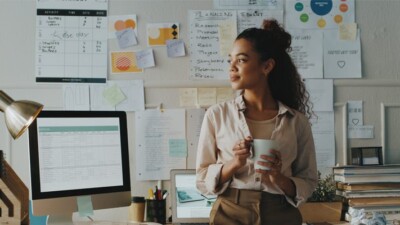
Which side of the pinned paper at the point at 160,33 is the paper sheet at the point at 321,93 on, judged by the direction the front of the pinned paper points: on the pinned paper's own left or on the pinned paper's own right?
on the pinned paper's own left

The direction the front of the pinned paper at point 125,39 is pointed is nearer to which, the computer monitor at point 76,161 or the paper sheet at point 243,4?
the computer monitor

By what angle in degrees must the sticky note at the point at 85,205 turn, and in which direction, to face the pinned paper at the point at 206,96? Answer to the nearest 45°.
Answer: approximately 135° to its left

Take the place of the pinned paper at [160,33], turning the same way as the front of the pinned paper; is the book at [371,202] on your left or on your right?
on your left

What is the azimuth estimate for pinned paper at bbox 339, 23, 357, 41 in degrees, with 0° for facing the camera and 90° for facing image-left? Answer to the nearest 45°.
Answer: approximately 0°

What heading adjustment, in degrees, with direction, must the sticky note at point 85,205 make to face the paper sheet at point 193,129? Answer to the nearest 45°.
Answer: approximately 135° to its left

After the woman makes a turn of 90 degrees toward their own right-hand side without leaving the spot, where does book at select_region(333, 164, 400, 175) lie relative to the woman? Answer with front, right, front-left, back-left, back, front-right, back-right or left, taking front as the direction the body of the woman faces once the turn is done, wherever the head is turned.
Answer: back-right

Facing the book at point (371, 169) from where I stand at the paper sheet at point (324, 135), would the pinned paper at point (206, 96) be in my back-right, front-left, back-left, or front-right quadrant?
back-right
